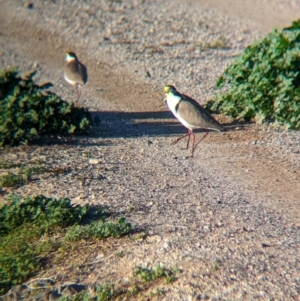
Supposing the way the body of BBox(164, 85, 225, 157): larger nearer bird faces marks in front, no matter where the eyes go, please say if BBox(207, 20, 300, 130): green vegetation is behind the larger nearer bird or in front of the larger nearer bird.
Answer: behind

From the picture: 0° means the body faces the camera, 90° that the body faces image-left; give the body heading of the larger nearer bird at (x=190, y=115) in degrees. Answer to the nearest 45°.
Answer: approximately 90°

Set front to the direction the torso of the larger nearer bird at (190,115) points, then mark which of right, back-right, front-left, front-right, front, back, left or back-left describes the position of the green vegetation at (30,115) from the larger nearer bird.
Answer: front

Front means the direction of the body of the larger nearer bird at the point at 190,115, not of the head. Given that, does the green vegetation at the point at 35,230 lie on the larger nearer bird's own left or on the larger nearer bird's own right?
on the larger nearer bird's own left
